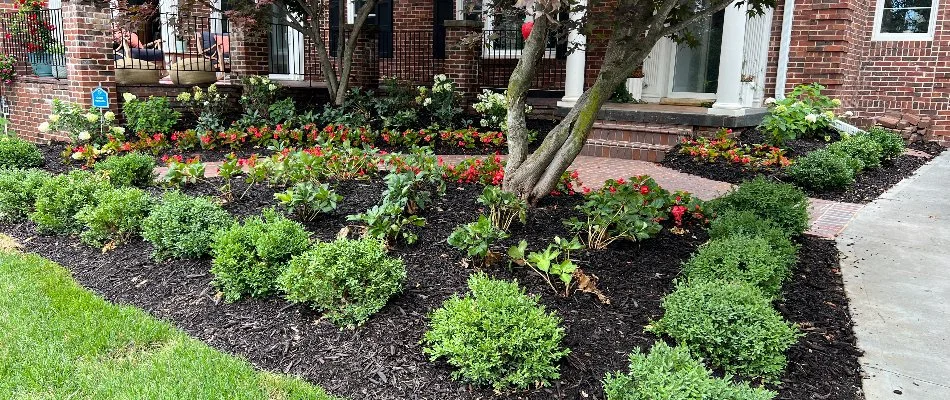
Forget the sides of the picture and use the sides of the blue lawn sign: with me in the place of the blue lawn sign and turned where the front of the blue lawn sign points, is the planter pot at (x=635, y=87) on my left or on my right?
on my left

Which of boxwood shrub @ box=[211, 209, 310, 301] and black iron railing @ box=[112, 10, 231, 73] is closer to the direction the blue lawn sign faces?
the boxwood shrub

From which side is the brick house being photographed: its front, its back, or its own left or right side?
front

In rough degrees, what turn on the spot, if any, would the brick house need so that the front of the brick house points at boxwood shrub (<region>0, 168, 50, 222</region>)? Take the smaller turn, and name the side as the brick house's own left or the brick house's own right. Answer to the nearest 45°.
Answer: approximately 45° to the brick house's own right

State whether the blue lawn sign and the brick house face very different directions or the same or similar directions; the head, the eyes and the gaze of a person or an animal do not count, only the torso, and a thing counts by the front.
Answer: same or similar directions

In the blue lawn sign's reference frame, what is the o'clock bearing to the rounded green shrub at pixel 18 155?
The rounded green shrub is roughly at 1 o'clock from the blue lawn sign.

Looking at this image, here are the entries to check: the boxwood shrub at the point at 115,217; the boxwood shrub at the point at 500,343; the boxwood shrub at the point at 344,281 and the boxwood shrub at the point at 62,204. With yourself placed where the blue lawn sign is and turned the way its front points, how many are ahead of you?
4

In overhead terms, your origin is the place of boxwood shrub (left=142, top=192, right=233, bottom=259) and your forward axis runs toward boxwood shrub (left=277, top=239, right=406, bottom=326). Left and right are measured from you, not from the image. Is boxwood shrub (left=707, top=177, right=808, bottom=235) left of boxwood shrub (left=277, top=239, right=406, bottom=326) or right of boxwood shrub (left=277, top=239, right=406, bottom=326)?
left

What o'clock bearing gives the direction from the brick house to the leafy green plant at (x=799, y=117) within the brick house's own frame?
The leafy green plant is roughly at 11 o'clock from the brick house.

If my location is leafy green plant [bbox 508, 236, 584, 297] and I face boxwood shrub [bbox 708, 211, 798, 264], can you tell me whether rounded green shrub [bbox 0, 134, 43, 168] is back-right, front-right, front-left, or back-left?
back-left

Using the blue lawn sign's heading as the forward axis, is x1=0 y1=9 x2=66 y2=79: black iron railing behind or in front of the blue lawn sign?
behind

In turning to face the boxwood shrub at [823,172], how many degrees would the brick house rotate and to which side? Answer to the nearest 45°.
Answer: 0° — it already faces it

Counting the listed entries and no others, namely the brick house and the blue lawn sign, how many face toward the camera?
2

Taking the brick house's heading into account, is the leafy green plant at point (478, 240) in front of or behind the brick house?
in front

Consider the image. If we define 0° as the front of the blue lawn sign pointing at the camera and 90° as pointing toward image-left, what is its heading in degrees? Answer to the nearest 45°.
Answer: approximately 0°

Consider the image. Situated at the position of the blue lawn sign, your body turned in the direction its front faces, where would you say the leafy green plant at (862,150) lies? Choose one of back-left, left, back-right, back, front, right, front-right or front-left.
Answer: front-left

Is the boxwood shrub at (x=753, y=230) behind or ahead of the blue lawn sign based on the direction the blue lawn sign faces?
ahead
